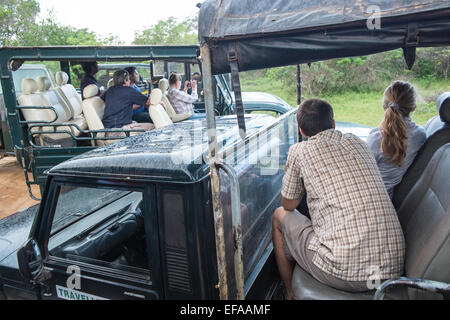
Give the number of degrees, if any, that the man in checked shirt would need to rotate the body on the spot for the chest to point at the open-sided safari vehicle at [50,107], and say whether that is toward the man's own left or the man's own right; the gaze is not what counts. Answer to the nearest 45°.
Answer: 0° — they already face it

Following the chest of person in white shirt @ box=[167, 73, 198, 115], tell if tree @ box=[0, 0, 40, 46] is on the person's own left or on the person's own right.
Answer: on the person's own left

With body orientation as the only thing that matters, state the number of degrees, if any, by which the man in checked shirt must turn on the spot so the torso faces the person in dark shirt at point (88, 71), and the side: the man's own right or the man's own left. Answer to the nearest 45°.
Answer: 0° — they already face them

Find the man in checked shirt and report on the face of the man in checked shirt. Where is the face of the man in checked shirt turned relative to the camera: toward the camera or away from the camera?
away from the camera
